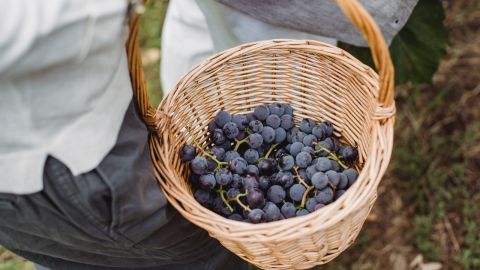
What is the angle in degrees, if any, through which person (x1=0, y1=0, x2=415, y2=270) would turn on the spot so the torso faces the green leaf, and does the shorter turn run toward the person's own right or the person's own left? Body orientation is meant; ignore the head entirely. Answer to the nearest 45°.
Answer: approximately 45° to the person's own left

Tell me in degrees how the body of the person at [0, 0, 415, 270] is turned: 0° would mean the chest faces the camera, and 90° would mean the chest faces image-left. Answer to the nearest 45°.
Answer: approximately 270°
